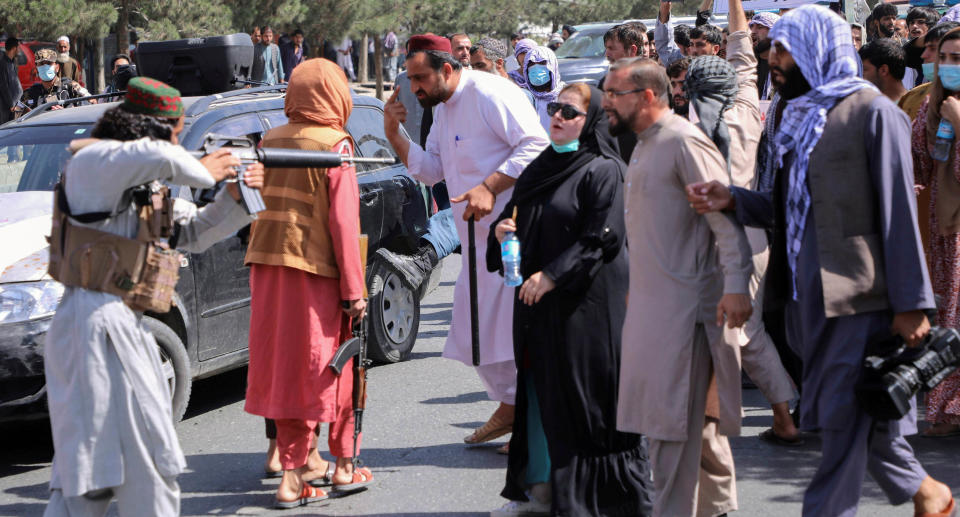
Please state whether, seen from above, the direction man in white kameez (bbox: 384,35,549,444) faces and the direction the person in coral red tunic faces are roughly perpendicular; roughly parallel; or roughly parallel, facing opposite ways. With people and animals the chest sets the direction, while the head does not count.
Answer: roughly parallel, facing opposite ways

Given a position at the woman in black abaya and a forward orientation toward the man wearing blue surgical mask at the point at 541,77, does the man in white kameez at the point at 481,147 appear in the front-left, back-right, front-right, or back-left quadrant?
front-left

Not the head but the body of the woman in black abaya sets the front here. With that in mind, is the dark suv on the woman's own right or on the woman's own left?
on the woman's own right

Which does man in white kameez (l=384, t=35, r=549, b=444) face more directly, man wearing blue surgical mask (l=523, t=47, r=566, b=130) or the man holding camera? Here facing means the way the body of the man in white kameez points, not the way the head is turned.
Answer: the man holding camera

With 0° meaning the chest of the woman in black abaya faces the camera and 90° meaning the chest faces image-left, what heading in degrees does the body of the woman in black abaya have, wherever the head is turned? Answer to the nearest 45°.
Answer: approximately 45°

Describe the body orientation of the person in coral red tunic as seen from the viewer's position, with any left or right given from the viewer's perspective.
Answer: facing away from the viewer and to the right of the viewer

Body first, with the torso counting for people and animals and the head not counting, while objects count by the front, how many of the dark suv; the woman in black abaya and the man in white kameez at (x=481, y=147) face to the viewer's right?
0

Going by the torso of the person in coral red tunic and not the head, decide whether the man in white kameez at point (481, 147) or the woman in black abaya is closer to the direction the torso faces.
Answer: the man in white kameez

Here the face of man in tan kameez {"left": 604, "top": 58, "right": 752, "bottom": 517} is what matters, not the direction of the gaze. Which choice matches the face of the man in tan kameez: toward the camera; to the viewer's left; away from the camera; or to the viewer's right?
to the viewer's left

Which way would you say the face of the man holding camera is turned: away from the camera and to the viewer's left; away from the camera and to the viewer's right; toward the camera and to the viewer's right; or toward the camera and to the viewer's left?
toward the camera and to the viewer's left

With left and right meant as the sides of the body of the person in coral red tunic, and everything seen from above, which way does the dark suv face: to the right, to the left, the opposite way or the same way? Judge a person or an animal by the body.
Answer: the opposite way

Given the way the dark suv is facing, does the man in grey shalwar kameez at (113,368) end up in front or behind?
in front

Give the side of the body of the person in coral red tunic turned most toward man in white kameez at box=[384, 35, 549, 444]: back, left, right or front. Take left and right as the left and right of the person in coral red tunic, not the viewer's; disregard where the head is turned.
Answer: front

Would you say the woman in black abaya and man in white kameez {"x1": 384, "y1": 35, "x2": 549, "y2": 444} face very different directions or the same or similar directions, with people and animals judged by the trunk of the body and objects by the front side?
same or similar directions

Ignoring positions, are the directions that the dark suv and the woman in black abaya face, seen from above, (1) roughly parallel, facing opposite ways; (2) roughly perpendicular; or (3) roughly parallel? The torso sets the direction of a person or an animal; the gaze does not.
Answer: roughly parallel
